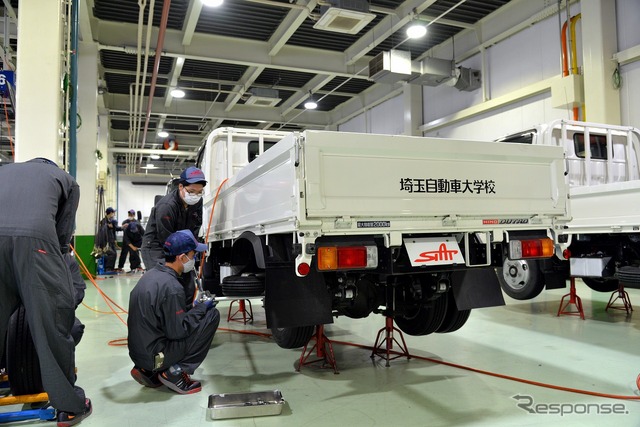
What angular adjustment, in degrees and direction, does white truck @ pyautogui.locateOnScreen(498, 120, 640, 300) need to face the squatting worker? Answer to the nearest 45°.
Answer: approximately 90° to its left

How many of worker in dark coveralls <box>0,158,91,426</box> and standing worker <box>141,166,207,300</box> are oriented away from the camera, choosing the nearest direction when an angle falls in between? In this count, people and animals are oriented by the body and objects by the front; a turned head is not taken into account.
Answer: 1

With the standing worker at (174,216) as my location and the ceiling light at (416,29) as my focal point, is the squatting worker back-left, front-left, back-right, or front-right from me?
back-right

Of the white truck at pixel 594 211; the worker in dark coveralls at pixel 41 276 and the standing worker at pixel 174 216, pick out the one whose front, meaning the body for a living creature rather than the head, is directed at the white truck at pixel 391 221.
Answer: the standing worker

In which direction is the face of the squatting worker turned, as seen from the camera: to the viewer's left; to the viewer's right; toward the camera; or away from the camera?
to the viewer's right

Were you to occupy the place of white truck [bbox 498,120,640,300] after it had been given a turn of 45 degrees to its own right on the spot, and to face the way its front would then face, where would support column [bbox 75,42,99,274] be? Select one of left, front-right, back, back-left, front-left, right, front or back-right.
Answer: left

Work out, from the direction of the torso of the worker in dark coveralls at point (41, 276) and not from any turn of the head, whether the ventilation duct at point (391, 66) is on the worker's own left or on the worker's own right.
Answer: on the worker's own right

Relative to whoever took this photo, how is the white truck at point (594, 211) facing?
facing away from the viewer and to the left of the viewer

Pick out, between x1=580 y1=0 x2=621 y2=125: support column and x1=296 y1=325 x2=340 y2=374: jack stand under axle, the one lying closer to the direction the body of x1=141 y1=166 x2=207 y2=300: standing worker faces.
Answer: the jack stand under axle

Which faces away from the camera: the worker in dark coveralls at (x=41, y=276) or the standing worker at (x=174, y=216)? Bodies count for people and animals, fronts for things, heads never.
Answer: the worker in dark coveralls

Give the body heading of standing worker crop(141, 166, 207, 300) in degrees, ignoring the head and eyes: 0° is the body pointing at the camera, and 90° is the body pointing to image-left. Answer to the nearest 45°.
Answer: approximately 315°

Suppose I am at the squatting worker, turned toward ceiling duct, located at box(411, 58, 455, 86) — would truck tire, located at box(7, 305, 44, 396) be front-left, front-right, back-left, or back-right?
back-left

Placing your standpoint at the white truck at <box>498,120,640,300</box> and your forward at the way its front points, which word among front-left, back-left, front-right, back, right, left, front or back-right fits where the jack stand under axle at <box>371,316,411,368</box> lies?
left

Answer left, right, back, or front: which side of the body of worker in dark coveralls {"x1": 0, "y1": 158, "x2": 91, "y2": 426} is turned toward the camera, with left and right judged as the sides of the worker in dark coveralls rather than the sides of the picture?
back
